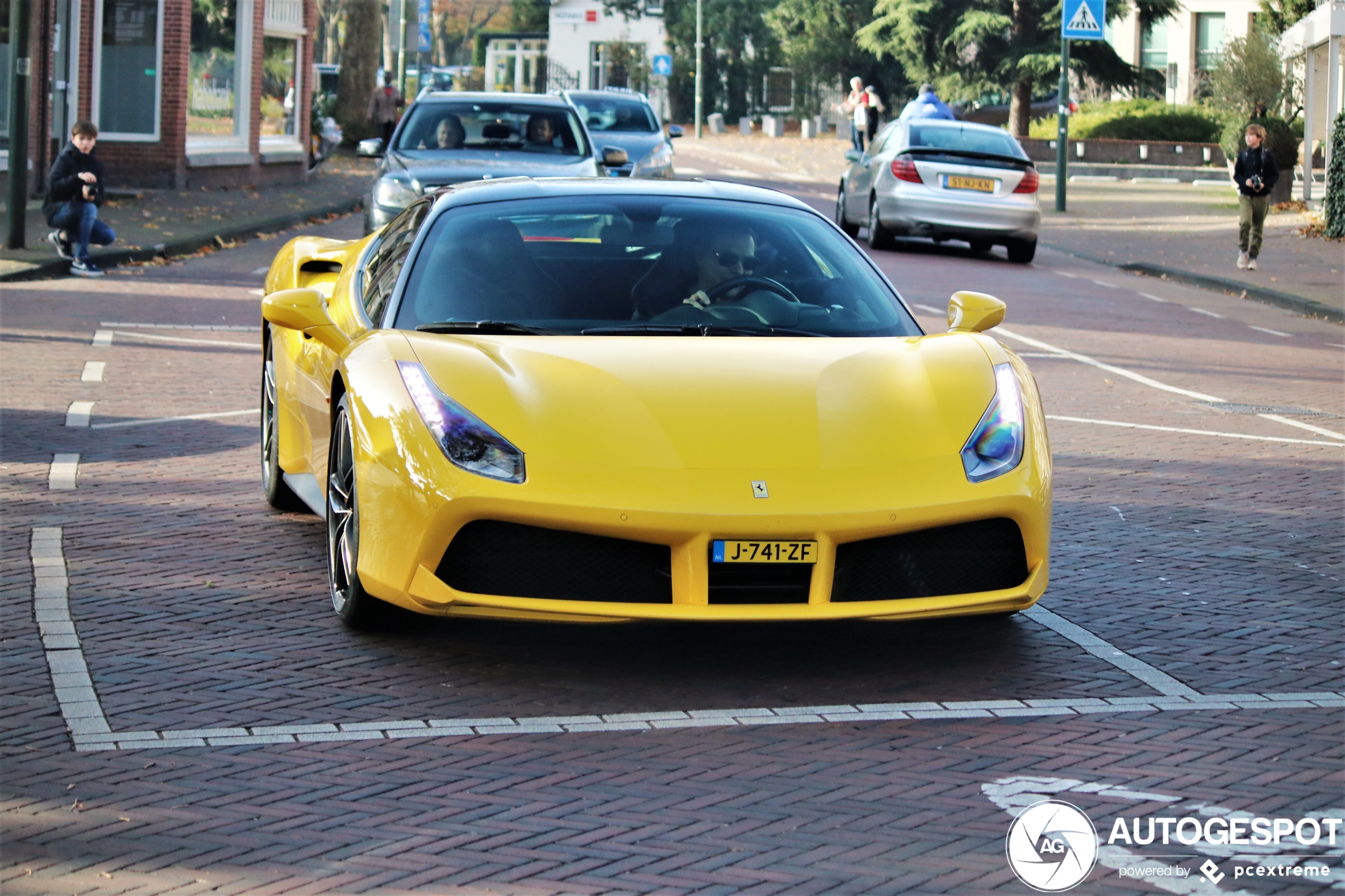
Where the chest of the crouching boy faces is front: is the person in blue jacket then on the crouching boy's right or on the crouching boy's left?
on the crouching boy's left

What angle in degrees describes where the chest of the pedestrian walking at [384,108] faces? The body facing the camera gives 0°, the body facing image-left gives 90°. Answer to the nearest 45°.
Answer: approximately 0°

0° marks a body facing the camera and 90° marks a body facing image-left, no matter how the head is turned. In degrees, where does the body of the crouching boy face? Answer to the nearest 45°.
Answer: approximately 315°

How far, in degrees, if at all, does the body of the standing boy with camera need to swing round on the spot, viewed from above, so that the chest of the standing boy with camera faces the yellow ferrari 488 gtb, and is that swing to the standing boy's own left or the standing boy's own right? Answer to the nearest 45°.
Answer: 0° — they already face it
